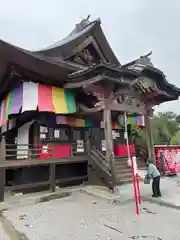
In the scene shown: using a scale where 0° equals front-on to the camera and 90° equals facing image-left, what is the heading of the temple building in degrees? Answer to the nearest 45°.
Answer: approximately 315°
